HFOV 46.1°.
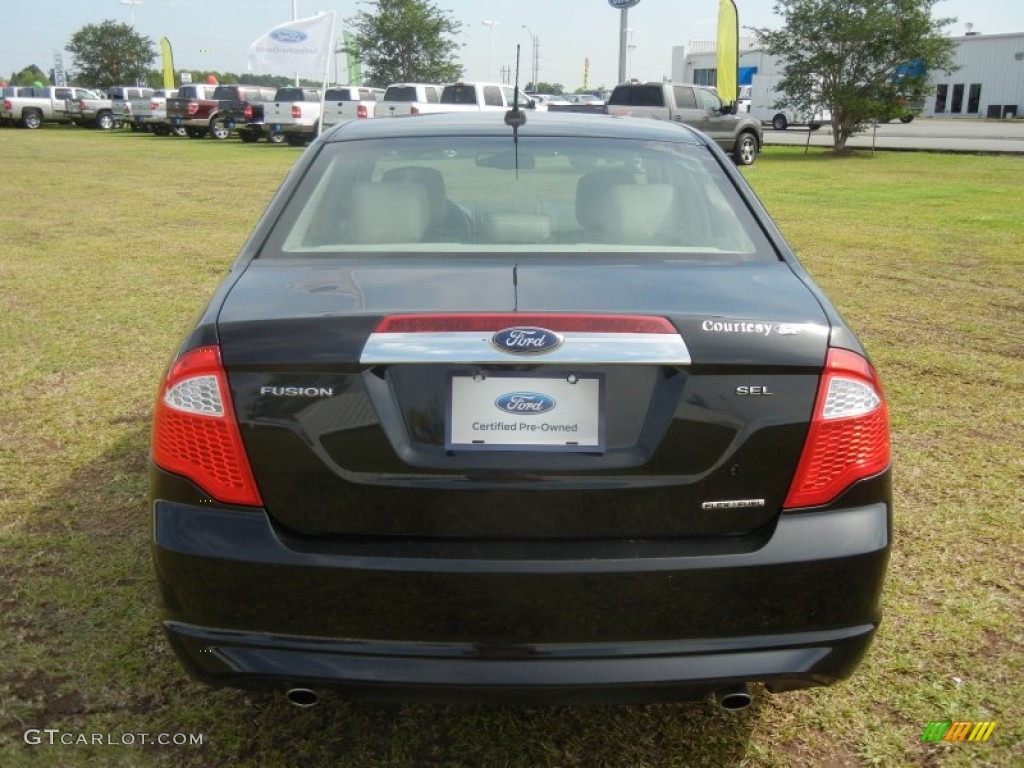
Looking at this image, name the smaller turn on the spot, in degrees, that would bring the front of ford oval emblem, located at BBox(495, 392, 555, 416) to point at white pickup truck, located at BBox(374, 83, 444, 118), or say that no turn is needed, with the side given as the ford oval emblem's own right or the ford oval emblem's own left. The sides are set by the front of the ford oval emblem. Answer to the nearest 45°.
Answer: approximately 180°

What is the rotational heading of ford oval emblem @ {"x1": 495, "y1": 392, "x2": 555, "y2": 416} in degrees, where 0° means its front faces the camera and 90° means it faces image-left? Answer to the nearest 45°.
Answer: approximately 0°

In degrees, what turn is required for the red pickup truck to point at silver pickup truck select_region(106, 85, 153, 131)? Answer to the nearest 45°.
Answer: approximately 45° to its left

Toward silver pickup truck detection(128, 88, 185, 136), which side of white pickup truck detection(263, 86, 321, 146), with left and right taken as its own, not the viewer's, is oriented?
left

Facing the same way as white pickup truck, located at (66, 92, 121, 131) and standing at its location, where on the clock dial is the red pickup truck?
The red pickup truck is roughly at 4 o'clock from the white pickup truck.

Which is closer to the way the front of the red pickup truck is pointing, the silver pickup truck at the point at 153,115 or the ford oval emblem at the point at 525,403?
the silver pickup truck

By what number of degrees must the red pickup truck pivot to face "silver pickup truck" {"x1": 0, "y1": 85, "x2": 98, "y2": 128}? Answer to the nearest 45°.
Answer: approximately 90° to its left

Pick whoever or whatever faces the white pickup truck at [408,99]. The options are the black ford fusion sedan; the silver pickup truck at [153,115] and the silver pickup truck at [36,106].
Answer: the black ford fusion sedan

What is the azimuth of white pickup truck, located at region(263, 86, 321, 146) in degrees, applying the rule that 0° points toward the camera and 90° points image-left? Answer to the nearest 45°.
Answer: approximately 225°

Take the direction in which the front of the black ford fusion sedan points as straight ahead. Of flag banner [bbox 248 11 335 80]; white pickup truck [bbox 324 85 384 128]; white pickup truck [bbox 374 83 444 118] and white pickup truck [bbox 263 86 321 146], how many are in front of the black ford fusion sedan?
4

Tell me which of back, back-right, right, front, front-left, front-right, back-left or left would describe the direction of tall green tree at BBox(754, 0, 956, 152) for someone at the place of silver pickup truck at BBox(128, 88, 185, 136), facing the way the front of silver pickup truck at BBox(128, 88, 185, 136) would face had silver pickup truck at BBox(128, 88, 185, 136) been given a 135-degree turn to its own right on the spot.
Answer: front-left

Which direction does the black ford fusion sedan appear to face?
away from the camera
